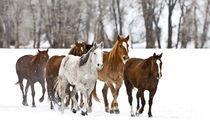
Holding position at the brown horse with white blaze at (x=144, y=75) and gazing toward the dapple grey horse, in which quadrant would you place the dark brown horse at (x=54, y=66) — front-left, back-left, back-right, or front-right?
front-right

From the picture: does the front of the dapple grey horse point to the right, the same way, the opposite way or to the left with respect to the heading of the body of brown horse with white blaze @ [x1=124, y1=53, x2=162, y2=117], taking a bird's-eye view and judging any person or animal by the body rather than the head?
the same way

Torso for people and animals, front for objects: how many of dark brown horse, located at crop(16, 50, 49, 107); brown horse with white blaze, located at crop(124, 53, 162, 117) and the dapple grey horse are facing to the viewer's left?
0

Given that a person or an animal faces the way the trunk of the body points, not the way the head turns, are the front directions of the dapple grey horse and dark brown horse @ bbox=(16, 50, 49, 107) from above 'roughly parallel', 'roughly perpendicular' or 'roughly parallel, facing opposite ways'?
roughly parallel

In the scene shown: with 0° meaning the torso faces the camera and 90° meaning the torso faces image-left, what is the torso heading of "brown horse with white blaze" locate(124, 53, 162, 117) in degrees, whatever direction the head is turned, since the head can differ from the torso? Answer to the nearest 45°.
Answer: approximately 315°

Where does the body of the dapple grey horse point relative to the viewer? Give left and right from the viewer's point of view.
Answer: facing the viewer and to the right of the viewer

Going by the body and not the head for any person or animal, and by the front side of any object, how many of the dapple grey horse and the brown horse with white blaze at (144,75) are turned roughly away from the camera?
0

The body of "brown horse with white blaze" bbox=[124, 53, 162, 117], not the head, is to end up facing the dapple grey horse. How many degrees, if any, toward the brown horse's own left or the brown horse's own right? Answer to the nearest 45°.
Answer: approximately 90° to the brown horse's own right

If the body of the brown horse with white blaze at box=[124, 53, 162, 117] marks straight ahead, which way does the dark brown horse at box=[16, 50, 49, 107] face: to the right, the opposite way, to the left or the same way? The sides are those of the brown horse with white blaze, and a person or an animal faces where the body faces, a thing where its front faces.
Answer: the same way
